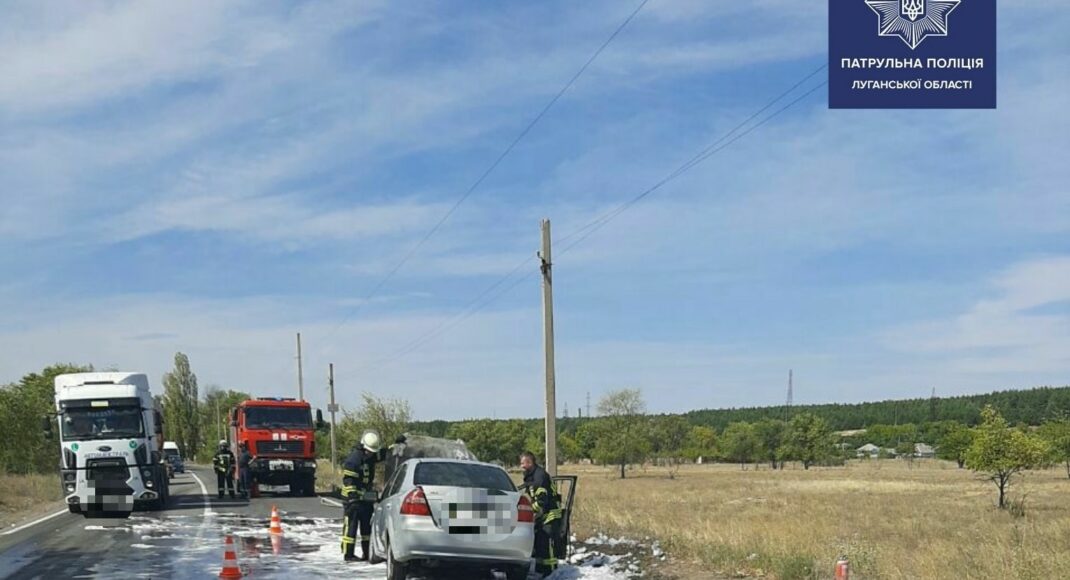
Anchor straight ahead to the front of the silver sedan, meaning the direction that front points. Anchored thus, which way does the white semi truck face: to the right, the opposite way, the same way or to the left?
the opposite way

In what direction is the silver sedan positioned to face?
away from the camera

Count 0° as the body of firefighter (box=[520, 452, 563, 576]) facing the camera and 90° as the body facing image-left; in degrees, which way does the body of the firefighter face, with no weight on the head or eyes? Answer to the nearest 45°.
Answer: approximately 90°

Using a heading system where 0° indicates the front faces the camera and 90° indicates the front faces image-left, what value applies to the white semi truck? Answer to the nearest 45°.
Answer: approximately 0°

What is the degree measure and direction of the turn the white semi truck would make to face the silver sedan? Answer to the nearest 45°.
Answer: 0° — it already faces it

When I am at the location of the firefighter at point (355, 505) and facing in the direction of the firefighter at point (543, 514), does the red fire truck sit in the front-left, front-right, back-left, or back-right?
back-left

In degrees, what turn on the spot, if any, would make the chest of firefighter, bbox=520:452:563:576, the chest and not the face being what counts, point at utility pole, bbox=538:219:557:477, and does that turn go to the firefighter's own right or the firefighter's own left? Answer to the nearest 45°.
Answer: approximately 90° to the firefighter's own right

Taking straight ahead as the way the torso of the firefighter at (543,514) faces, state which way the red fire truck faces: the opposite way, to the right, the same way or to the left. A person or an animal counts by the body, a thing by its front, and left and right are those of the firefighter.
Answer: to the left
